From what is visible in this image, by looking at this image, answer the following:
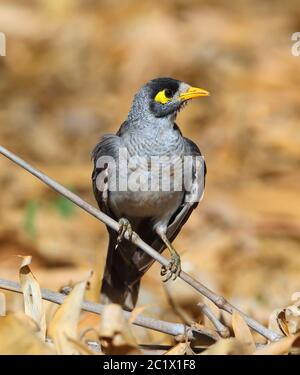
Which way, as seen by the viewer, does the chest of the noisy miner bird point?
toward the camera

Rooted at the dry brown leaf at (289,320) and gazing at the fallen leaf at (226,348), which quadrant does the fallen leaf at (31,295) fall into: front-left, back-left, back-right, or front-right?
front-right

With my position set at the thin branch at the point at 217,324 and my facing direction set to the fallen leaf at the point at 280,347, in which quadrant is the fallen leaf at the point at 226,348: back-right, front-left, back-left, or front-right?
front-right

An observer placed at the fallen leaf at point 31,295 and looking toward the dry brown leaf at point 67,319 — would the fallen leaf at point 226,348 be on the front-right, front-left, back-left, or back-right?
front-left

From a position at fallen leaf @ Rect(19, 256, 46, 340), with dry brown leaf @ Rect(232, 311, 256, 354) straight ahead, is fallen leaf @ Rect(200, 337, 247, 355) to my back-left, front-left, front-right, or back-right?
front-right
